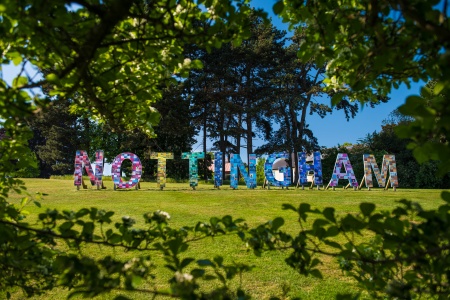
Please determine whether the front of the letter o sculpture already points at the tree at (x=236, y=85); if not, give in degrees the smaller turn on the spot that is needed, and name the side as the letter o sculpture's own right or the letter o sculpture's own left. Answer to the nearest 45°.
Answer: approximately 135° to the letter o sculpture's own left

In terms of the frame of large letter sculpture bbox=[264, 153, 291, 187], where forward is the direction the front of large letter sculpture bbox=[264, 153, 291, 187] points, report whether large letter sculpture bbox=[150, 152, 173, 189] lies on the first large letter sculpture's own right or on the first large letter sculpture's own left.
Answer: on the first large letter sculpture's own right

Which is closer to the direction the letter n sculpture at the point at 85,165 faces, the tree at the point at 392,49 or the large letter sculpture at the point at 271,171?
the tree

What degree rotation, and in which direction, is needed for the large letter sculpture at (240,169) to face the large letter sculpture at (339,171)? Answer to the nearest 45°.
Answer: approximately 90° to its left

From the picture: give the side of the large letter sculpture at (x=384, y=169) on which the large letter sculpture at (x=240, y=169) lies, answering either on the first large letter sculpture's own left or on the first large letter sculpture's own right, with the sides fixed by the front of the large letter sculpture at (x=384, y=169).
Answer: on the first large letter sculpture's own right

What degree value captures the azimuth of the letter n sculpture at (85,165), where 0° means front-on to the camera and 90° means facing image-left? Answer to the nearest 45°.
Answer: approximately 0°
